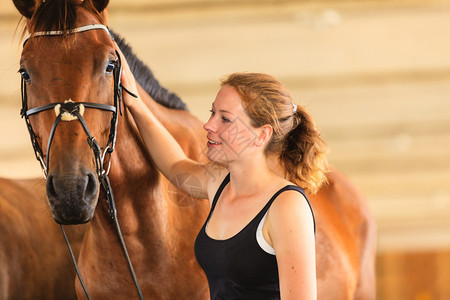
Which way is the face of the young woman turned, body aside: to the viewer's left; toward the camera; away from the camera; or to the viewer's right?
to the viewer's left

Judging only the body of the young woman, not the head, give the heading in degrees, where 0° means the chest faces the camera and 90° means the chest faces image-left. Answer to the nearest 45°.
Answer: approximately 45°

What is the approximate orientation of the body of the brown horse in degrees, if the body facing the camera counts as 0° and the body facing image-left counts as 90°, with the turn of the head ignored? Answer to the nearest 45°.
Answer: approximately 45°
